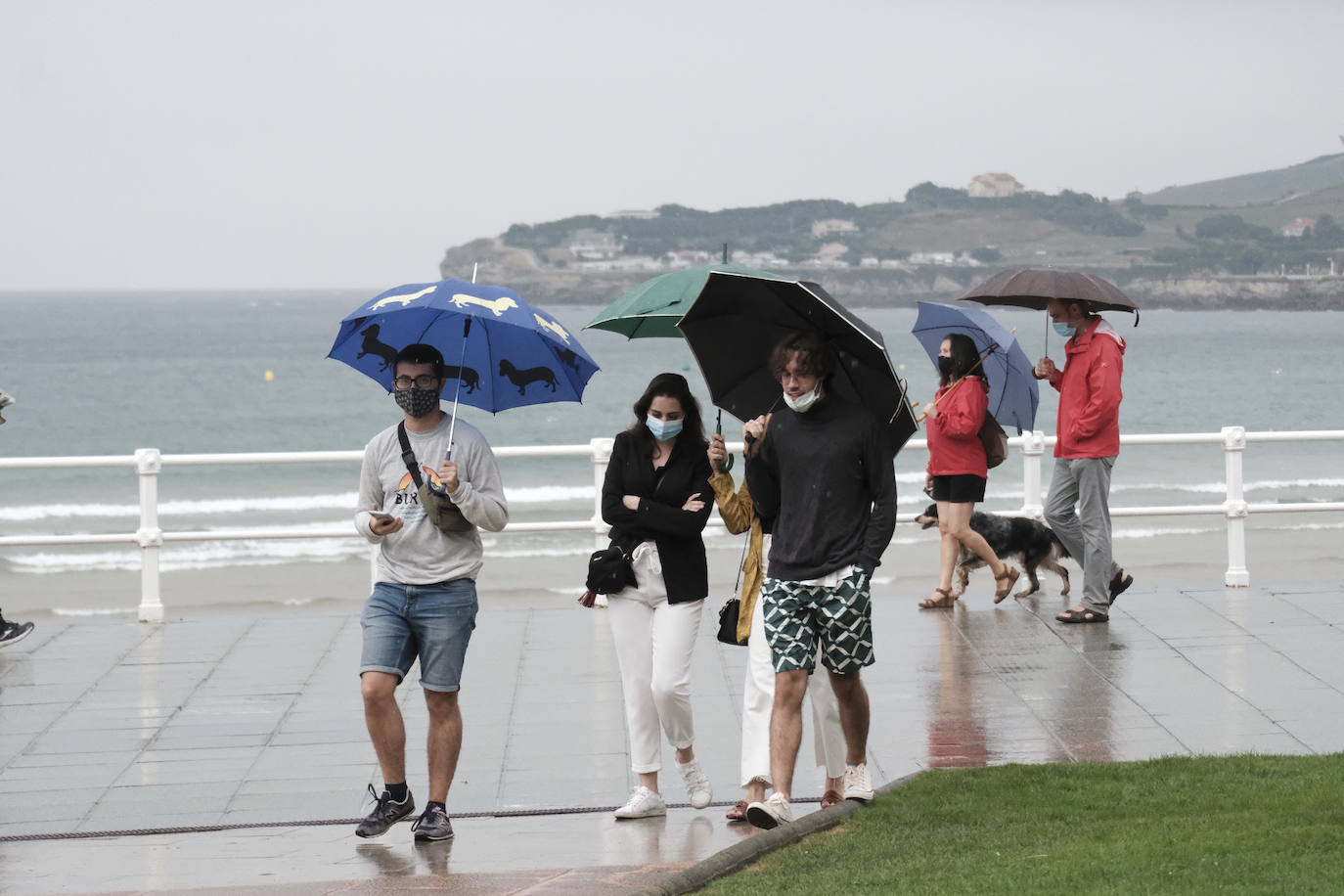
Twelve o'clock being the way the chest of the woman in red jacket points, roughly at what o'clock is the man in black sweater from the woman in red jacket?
The man in black sweater is roughly at 9 o'clock from the woman in red jacket.

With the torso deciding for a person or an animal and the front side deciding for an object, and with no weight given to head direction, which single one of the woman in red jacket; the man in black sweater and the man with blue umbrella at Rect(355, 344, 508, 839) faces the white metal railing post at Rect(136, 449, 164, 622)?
the woman in red jacket

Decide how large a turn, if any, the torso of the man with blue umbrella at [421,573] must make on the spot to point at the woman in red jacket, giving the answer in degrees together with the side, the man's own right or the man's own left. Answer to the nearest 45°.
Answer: approximately 135° to the man's own left

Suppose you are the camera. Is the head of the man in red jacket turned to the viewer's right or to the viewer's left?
to the viewer's left
